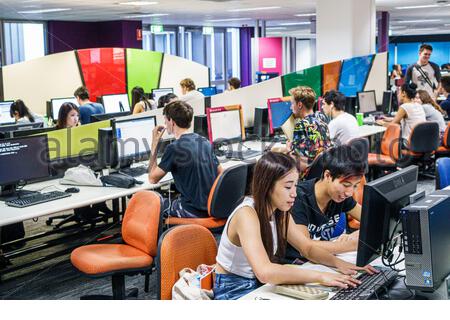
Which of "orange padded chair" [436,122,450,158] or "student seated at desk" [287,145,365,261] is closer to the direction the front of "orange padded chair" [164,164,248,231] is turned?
the orange padded chair

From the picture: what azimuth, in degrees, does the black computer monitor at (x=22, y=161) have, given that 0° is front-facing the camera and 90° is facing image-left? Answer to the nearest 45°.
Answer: approximately 315°

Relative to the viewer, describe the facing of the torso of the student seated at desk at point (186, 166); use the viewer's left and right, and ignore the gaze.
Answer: facing away from the viewer and to the left of the viewer

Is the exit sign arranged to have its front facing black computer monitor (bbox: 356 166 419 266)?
yes

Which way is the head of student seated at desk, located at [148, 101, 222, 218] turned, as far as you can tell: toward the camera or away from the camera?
away from the camera

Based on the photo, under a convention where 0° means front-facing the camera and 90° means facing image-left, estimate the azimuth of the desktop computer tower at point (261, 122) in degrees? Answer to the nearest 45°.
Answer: approximately 315°

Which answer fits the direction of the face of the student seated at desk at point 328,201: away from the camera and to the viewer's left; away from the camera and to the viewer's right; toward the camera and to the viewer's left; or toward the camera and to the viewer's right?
toward the camera and to the viewer's right

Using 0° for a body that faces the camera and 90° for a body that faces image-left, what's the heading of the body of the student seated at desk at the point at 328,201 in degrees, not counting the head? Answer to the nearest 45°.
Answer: approximately 315°

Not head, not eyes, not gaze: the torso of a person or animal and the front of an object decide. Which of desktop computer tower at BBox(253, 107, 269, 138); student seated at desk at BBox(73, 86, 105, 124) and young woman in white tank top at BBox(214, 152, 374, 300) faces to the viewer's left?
the student seated at desk
